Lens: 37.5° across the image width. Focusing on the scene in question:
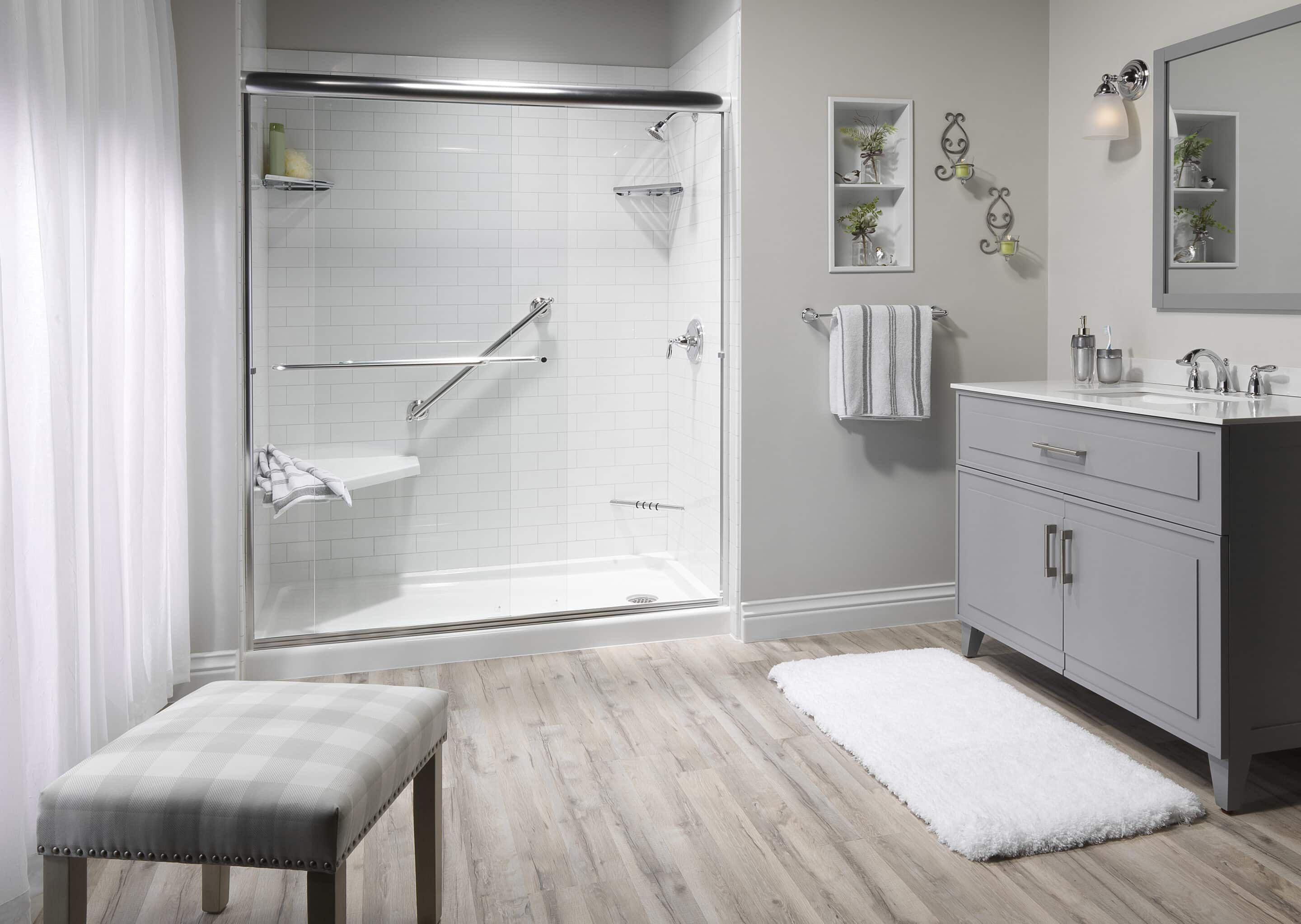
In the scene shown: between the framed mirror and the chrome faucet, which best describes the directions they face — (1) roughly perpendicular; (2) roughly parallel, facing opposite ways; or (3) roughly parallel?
roughly parallel

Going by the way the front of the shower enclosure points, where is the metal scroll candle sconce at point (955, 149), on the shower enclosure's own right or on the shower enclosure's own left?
on the shower enclosure's own left

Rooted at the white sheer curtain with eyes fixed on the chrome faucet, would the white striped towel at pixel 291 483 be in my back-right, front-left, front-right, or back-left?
front-left

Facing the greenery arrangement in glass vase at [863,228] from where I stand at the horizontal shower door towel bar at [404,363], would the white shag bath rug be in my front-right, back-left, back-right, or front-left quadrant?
front-right

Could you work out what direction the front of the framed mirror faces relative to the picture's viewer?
facing the viewer and to the left of the viewer

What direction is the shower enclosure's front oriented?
toward the camera

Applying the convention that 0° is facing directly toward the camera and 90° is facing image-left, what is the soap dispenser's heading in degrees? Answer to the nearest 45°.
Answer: approximately 45°

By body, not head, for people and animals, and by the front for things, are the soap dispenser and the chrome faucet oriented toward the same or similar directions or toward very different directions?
same or similar directions

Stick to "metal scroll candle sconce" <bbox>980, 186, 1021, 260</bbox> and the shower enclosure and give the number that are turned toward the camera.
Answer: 2
